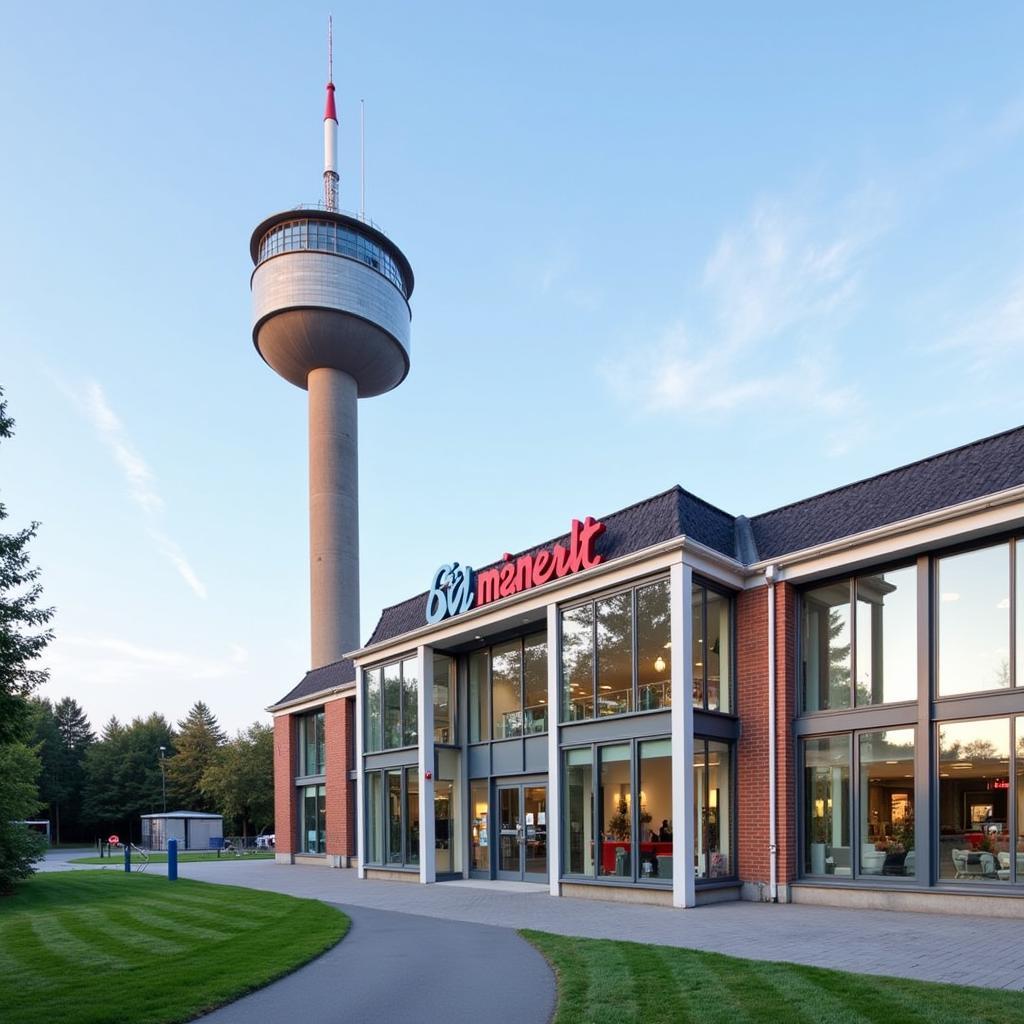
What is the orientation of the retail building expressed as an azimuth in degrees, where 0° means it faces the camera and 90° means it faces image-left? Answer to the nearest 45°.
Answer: approximately 45°

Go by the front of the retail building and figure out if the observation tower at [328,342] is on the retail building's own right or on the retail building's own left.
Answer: on the retail building's own right

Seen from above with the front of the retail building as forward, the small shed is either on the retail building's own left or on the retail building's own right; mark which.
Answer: on the retail building's own right
